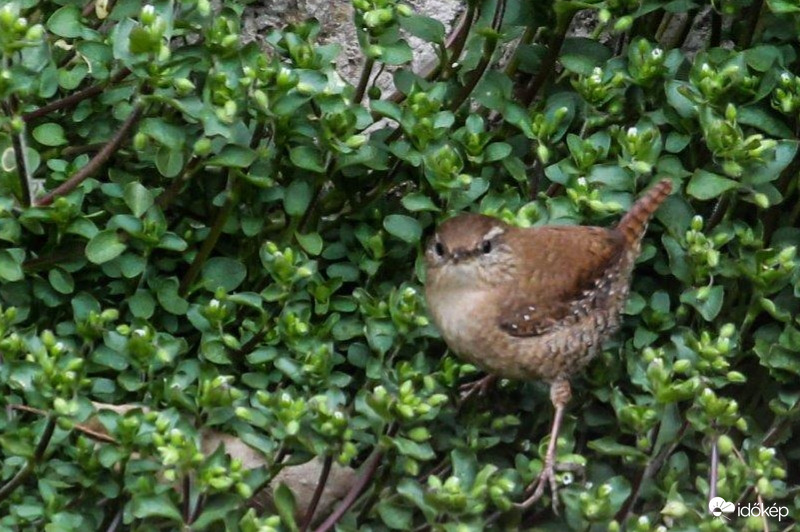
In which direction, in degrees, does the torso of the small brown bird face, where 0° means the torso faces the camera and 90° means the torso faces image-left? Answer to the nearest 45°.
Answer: approximately 45°

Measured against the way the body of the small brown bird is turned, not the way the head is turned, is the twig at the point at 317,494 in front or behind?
in front
